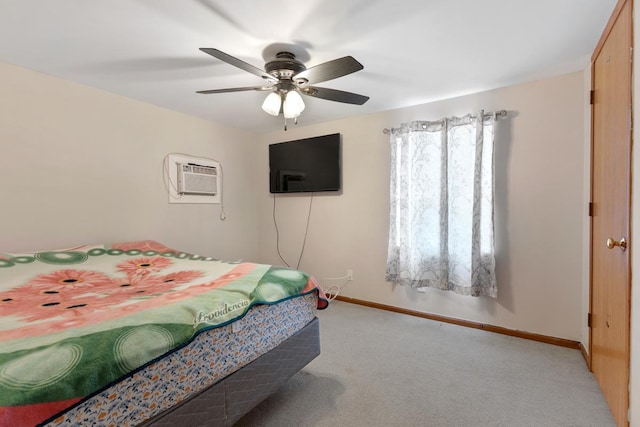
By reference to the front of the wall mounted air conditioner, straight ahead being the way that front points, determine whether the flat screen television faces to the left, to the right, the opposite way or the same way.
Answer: to the right

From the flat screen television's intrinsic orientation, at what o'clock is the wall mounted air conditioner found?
The wall mounted air conditioner is roughly at 1 o'clock from the flat screen television.

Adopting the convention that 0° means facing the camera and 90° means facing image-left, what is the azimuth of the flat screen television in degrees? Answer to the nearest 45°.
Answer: approximately 45°

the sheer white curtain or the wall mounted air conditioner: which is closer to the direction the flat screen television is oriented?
the wall mounted air conditioner

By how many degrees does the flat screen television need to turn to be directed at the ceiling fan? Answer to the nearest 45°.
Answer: approximately 45° to its left

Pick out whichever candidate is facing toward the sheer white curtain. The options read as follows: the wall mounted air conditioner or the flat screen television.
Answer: the wall mounted air conditioner
